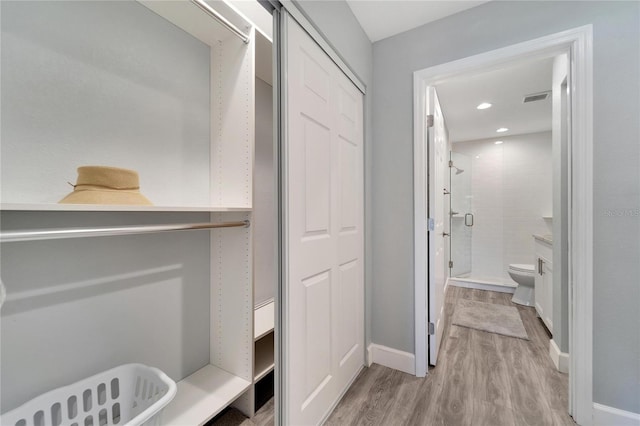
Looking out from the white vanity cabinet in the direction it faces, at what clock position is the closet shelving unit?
The closet shelving unit is roughly at 10 o'clock from the white vanity cabinet.

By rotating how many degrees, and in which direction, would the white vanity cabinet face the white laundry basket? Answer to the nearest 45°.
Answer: approximately 45° to its left

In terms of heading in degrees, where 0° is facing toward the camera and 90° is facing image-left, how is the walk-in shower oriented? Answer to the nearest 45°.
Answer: approximately 0°

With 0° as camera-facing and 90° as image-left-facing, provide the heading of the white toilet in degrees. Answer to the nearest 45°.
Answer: approximately 90°

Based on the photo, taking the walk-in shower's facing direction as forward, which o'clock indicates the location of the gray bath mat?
The gray bath mat is roughly at 12 o'clock from the walk-in shower.

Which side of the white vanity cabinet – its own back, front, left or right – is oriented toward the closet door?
left

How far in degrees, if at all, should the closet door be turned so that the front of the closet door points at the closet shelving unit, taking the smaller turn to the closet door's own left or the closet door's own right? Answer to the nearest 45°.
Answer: approximately 135° to the closet door's own right
